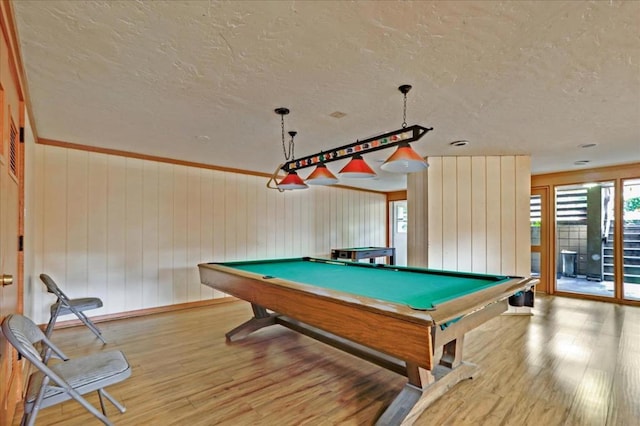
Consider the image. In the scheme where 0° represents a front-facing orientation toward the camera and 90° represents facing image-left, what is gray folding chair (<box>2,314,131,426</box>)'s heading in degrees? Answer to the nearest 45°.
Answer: approximately 270°

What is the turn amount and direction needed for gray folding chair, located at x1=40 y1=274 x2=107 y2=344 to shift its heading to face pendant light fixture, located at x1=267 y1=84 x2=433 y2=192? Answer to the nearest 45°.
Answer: approximately 45° to its right

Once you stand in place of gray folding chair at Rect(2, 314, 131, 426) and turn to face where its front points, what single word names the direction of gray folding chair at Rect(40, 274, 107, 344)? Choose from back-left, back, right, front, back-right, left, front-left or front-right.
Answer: left

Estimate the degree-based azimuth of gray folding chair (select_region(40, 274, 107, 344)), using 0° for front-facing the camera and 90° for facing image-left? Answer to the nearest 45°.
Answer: approximately 270°

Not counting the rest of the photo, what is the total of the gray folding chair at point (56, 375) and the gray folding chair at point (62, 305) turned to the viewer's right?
2

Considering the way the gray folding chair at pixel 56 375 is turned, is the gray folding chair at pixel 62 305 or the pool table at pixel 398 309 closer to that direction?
the pool table

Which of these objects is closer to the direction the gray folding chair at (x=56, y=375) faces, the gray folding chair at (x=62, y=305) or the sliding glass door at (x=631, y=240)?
the sliding glass door

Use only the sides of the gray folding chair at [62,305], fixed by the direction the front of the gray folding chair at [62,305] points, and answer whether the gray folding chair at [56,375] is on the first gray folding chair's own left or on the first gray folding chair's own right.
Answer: on the first gray folding chair's own right

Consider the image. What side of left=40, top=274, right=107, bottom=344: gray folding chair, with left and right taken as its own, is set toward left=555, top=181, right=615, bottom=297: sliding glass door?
front
